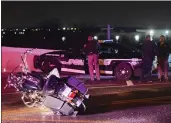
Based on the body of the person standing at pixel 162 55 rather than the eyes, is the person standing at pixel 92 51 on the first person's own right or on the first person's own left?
on the first person's own right

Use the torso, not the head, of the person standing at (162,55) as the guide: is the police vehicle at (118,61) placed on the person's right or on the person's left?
on the person's right

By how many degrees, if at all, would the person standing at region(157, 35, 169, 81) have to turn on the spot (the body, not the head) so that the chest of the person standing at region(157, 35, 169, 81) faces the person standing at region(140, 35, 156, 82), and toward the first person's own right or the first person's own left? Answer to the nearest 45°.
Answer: approximately 45° to the first person's own right

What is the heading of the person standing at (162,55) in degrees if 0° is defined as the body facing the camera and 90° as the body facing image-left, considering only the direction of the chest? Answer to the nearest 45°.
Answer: approximately 0°
